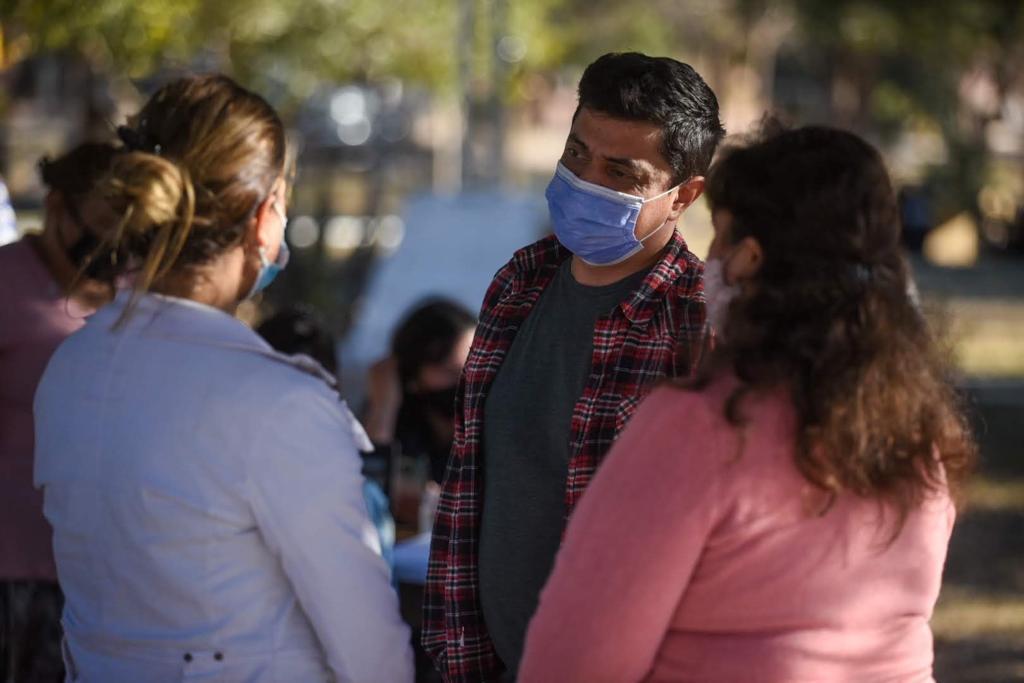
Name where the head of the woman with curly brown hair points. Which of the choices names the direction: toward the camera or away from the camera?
away from the camera

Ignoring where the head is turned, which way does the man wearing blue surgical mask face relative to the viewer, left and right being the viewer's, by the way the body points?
facing the viewer and to the left of the viewer

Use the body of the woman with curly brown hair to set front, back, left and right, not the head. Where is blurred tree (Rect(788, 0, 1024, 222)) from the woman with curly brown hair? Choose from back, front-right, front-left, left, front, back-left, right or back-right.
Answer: front-right

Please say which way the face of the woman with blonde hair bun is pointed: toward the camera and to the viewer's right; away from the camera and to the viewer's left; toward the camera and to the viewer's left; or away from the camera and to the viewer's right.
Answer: away from the camera and to the viewer's right

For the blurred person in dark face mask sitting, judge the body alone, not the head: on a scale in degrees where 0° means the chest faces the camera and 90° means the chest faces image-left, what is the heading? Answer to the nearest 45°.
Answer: approximately 315°

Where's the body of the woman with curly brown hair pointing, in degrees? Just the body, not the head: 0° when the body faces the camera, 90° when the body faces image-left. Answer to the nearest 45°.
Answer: approximately 135°

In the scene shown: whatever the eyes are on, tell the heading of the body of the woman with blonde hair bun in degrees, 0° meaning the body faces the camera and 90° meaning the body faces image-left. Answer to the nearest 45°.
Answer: approximately 225°

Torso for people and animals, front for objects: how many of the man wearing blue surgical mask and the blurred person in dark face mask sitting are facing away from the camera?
0

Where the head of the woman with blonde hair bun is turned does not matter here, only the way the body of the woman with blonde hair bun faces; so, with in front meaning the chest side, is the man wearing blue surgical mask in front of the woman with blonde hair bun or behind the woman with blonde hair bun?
in front

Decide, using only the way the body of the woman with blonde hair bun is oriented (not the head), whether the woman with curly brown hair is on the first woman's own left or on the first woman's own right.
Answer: on the first woman's own right

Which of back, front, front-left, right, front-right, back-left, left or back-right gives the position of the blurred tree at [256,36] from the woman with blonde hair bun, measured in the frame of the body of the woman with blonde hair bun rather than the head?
front-left

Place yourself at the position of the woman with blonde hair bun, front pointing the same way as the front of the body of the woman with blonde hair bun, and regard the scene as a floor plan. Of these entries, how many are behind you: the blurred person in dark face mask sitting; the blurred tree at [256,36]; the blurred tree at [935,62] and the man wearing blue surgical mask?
0

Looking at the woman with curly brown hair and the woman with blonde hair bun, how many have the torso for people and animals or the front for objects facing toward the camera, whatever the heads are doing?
0

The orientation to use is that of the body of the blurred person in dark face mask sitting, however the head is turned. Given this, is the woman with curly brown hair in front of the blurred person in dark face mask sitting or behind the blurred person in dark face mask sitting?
in front

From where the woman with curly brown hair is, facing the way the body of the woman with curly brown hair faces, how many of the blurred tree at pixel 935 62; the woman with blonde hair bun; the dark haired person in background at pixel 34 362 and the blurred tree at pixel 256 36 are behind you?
0

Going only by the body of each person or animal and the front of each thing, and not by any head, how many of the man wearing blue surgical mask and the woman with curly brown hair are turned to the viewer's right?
0

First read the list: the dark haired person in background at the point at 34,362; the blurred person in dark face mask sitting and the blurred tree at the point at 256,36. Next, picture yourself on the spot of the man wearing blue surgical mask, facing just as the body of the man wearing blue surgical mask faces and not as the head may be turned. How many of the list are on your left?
0

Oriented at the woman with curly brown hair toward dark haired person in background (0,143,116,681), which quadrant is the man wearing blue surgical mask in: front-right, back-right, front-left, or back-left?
front-right
